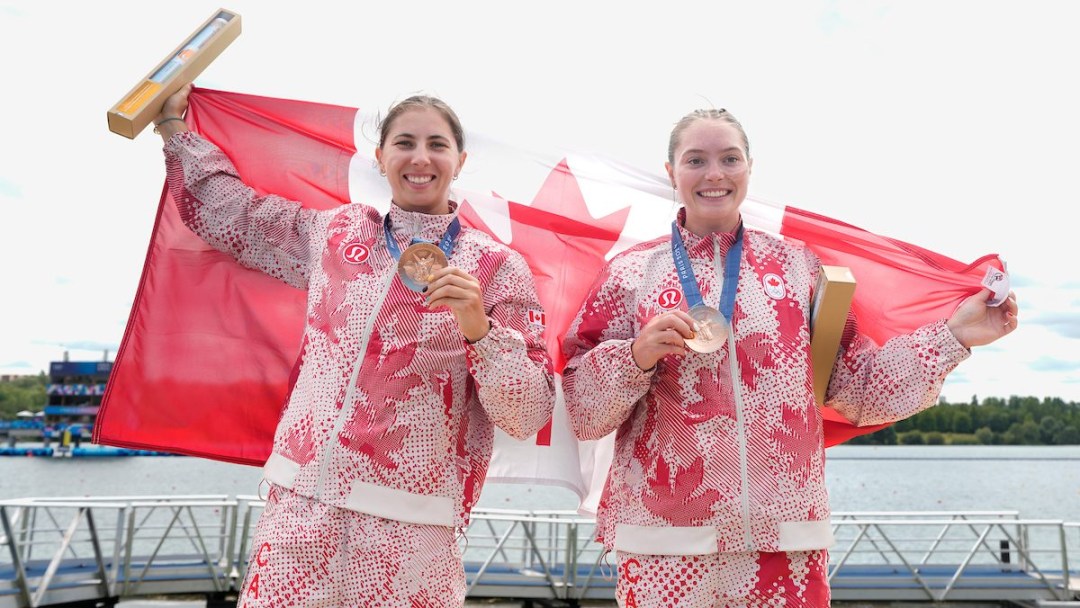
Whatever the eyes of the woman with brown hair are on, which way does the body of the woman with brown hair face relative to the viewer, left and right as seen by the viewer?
facing the viewer

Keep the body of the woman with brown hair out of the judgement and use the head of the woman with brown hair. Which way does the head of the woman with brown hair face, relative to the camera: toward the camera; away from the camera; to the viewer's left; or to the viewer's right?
toward the camera

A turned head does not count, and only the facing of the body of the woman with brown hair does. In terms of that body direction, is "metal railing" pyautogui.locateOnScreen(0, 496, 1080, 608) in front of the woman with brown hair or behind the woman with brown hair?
behind
